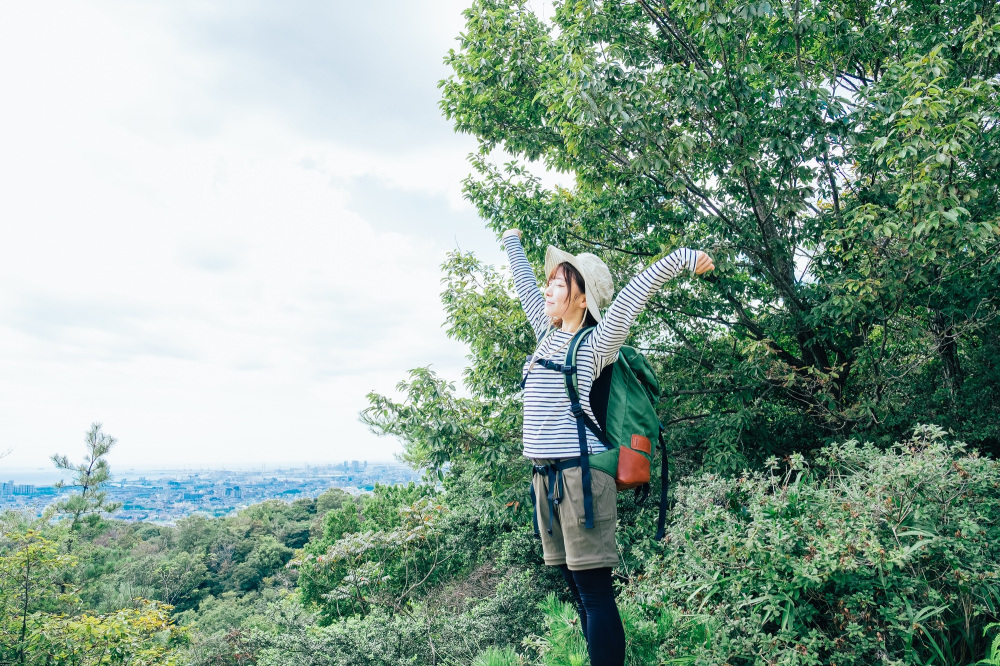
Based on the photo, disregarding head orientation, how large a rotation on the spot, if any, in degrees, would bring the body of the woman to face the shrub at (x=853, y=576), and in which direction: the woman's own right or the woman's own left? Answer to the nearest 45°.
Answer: approximately 180°

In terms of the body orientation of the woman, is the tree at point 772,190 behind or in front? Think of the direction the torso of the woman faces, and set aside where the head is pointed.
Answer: behind

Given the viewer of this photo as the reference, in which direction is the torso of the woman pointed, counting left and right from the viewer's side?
facing the viewer and to the left of the viewer

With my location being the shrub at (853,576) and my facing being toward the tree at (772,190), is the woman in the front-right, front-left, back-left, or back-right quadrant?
back-left

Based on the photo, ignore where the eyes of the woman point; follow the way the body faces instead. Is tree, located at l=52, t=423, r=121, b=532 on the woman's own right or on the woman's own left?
on the woman's own right
